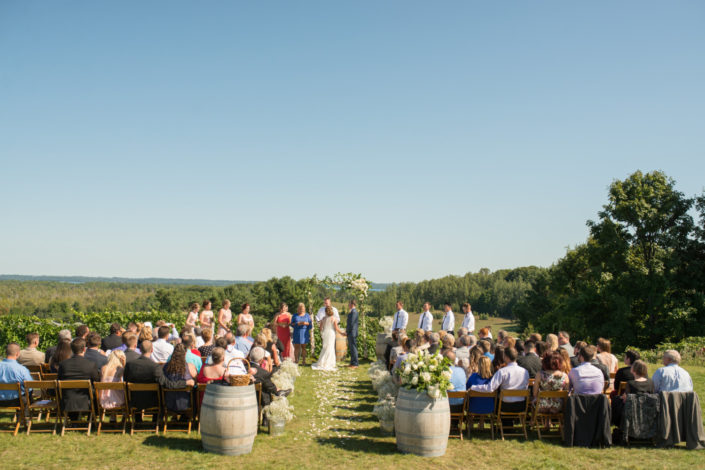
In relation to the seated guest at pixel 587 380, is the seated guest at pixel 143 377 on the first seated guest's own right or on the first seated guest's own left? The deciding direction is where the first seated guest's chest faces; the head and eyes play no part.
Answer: on the first seated guest's own left

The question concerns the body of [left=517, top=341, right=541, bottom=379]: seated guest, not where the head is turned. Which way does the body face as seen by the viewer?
away from the camera

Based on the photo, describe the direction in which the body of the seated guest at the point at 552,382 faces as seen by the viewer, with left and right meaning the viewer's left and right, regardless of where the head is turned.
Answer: facing away from the viewer

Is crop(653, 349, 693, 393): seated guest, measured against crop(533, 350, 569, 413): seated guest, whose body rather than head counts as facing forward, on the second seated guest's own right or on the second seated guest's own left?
on the second seated guest's own right

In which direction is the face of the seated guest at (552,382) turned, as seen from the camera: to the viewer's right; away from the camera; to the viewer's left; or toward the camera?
away from the camera

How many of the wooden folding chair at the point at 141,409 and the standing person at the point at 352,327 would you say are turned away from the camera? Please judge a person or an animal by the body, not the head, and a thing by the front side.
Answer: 1

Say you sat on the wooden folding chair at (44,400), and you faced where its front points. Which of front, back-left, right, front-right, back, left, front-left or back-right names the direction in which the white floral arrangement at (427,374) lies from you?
back-right

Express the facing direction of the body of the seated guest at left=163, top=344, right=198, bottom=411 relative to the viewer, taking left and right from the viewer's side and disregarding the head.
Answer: facing away from the viewer

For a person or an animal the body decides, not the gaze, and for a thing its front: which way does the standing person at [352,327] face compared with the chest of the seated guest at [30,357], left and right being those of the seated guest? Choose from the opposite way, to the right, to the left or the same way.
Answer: to the left

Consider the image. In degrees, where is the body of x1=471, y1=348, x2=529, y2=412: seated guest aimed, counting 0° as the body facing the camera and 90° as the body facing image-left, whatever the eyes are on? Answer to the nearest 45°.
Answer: approximately 180°

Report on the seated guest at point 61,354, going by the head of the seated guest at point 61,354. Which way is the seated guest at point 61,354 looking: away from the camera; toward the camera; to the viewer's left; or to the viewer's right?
away from the camera

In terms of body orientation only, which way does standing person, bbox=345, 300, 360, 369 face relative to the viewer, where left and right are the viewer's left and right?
facing to the left of the viewer

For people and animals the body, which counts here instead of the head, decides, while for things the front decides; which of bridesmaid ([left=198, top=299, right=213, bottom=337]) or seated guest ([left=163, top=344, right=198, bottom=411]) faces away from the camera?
the seated guest
